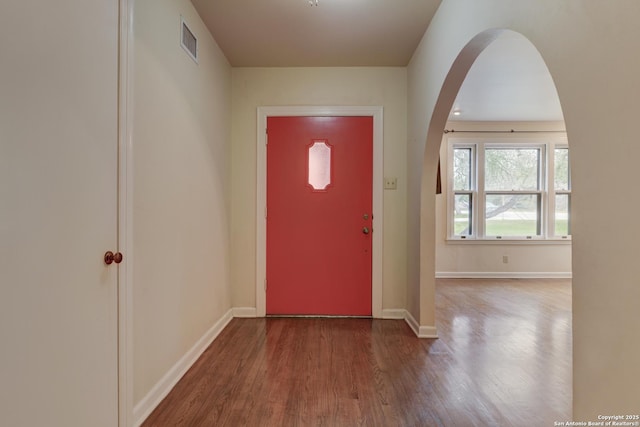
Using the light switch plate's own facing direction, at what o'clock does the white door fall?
The white door is roughly at 1 o'clock from the light switch plate.

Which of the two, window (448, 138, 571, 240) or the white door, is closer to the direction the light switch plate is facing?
the white door

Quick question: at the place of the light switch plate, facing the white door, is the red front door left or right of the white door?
right

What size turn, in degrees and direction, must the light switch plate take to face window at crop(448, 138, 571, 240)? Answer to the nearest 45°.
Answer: approximately 135° to its left

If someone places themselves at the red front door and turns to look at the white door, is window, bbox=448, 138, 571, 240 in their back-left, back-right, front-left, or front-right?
back-left

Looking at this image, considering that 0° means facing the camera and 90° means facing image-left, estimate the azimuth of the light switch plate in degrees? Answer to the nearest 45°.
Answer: approximately 0°

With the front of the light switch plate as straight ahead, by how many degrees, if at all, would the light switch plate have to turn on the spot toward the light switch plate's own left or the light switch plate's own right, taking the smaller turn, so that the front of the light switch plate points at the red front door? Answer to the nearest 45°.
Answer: approximately 90° to the light switch plate's own right

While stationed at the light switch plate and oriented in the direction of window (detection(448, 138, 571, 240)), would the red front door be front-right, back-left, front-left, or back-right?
back-left

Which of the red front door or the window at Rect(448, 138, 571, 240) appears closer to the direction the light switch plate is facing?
the red front door

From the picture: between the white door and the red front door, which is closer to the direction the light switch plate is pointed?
the white door
